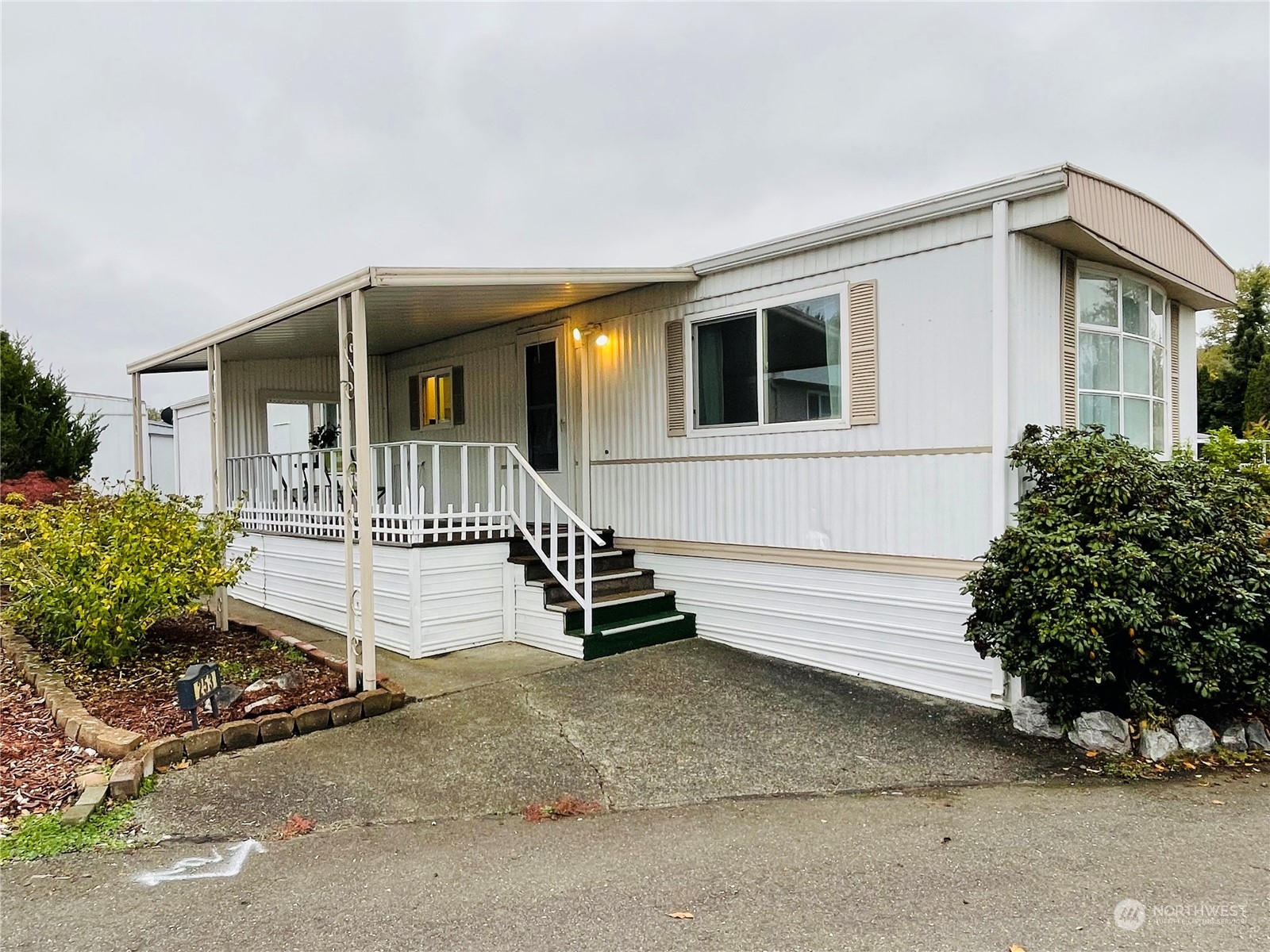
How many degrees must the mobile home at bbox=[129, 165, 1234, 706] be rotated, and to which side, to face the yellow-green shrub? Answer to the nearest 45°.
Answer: approximately 45° to its right

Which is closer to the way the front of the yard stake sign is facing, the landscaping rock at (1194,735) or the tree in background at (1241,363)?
the landscaping rock

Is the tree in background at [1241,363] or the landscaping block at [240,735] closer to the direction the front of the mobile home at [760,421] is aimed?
the landscaping block

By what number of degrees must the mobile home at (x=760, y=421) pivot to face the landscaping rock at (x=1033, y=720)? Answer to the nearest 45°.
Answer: approximately 90° to its left

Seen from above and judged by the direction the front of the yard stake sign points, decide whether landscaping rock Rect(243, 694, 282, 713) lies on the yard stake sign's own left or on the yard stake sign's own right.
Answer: on the yard stake sign's own left

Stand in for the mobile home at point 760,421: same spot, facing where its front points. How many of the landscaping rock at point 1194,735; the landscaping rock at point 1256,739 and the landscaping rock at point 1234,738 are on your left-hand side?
3

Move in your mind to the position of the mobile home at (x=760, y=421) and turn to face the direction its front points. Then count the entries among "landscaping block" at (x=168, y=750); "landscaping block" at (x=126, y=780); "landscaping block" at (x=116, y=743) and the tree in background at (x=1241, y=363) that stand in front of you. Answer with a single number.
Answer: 3

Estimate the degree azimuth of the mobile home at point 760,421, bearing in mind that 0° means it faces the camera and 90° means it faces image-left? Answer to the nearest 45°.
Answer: approximately 45°

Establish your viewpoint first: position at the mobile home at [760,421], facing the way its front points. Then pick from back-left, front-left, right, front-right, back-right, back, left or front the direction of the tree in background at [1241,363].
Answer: back

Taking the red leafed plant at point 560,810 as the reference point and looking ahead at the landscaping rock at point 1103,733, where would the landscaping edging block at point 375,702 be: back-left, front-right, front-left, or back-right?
back-left

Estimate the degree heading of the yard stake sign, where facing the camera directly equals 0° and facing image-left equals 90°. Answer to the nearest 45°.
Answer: approximately 315°

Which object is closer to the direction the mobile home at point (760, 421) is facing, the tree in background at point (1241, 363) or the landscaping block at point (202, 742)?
the landscaping block
